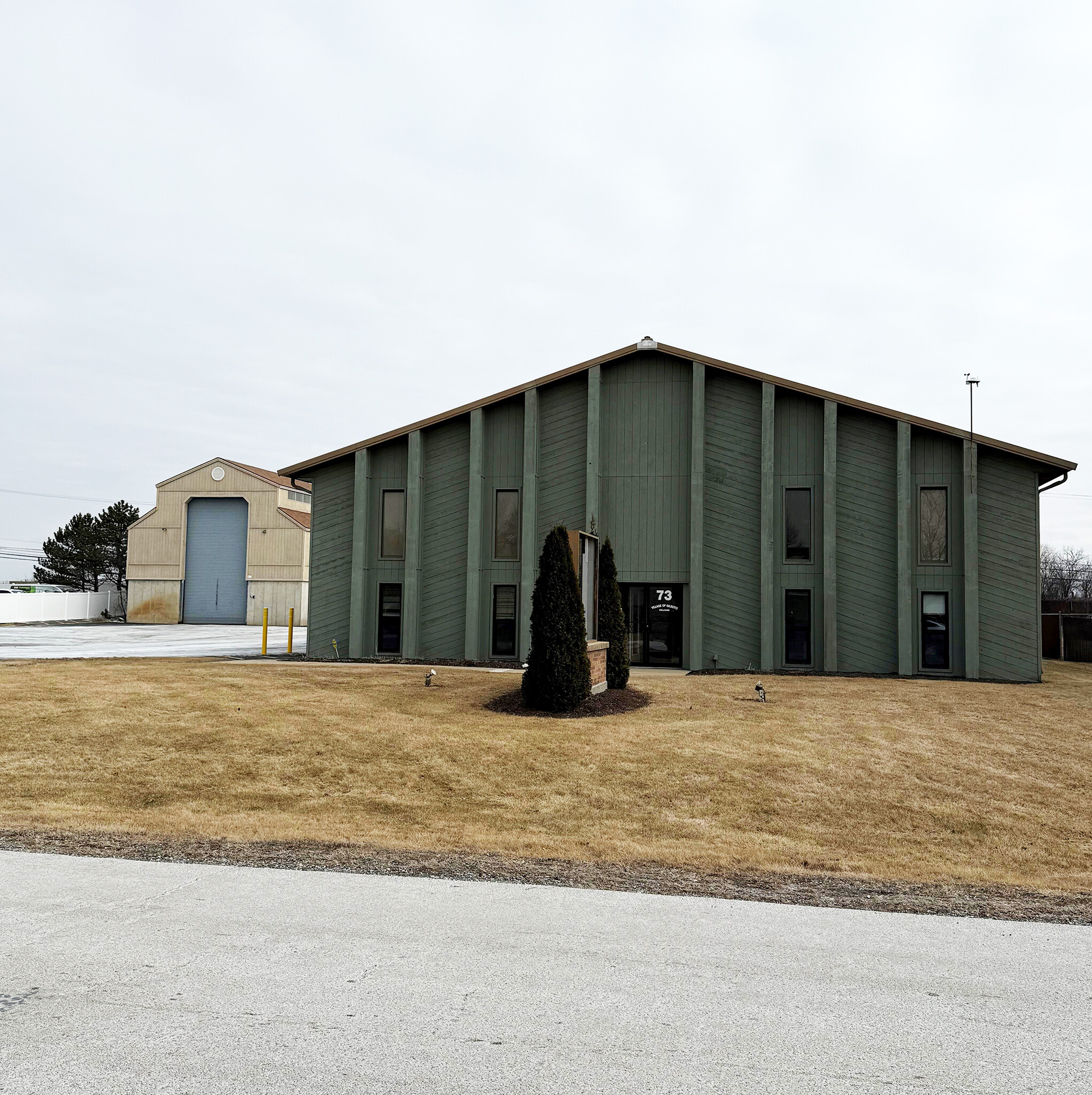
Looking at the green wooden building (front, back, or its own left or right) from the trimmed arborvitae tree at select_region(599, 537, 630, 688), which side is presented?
front

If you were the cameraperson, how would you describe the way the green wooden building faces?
facing the viewer

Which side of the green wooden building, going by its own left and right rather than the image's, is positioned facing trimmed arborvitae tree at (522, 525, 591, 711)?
front
